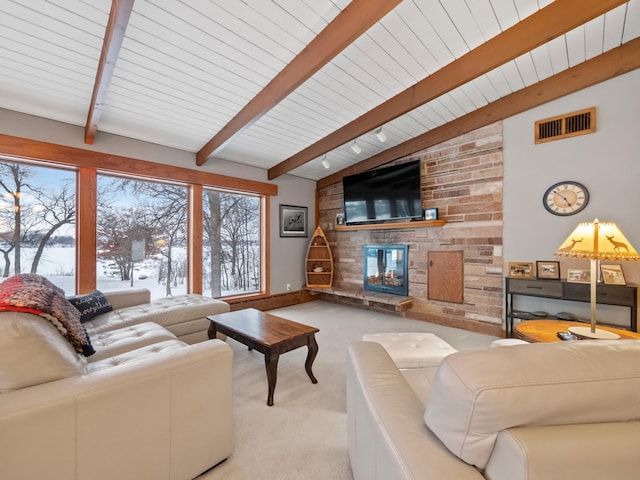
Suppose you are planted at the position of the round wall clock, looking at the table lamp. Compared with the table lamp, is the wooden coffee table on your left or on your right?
right

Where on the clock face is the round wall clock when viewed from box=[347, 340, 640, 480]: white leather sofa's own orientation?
The round wall clock is roughly at 2 o'clock from the white leather sofa.

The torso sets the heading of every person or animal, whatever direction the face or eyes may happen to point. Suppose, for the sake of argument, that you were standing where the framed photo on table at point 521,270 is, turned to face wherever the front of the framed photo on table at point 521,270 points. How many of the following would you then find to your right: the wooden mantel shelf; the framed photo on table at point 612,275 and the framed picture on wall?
2

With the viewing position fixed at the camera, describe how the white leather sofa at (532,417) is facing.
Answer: facing away from the viewer and to the left of the viewer

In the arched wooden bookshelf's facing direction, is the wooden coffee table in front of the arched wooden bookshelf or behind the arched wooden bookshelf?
in front

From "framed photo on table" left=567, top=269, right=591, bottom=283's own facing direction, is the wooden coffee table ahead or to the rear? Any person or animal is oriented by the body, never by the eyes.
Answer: ahead
